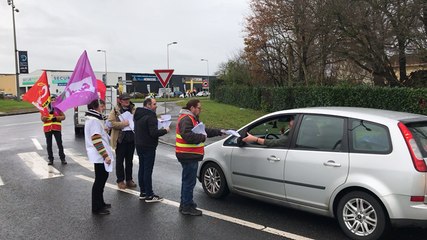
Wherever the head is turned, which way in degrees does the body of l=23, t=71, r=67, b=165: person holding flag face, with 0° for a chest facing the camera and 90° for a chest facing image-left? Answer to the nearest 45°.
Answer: approximately 0°

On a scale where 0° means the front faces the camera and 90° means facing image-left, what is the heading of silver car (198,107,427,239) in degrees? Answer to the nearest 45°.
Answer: approximately 135°

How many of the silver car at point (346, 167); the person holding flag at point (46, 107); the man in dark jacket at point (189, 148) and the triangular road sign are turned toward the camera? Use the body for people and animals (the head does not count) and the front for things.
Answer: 2

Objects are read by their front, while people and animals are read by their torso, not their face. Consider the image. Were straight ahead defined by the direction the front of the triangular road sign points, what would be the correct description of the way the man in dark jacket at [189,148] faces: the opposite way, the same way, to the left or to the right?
to the left

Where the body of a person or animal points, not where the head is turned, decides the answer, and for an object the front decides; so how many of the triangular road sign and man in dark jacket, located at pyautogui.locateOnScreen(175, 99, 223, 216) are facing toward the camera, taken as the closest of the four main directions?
1

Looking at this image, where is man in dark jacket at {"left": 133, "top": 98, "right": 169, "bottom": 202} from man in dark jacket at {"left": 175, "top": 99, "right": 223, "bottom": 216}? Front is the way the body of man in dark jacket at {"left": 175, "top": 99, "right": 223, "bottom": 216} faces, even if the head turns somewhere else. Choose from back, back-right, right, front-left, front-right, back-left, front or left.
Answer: back-left

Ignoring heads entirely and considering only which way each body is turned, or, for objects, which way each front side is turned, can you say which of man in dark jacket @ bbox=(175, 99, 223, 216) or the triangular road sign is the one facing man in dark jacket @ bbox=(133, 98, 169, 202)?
the triangular road sign

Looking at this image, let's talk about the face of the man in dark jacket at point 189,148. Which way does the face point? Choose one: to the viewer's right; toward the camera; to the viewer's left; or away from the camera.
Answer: to the viewer's right

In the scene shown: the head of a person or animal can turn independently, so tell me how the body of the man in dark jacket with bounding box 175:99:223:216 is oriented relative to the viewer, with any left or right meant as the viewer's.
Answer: facing to the right of the viewer

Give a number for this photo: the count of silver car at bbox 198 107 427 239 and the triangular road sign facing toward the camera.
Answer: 1

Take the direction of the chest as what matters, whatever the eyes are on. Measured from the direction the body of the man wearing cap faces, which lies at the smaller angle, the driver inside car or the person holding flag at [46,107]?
the driver inside car
